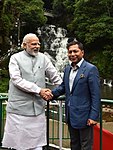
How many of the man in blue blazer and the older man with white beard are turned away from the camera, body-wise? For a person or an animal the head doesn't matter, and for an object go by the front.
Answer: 0

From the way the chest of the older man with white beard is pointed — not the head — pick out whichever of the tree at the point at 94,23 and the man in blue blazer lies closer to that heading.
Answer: the man in blue blazer

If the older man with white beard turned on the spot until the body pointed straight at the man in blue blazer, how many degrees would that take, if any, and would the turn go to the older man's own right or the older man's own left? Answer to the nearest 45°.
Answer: approximately 45° to the older man's own left

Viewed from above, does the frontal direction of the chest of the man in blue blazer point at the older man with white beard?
no

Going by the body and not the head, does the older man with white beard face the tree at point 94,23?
no

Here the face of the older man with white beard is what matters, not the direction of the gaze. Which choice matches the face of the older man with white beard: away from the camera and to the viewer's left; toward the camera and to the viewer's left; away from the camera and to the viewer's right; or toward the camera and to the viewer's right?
toward the camera and to the viewer's right

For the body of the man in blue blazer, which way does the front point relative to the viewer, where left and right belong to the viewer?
facing the viewer and to the left of the viewer

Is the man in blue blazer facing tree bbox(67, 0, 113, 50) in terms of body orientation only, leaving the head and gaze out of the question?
no

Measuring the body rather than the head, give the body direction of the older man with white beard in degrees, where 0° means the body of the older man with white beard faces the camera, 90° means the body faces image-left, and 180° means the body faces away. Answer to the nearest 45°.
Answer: approximately 315°

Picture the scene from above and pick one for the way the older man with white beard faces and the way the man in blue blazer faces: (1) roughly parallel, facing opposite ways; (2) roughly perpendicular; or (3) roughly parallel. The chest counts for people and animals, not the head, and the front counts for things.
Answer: roughly perpendicular
